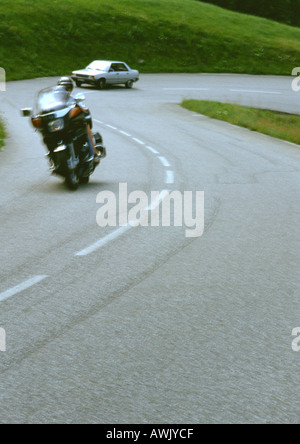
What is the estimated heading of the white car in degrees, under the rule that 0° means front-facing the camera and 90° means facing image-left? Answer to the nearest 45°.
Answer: approximately 45°

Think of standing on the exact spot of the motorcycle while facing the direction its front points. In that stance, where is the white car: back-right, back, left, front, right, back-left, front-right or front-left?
back
